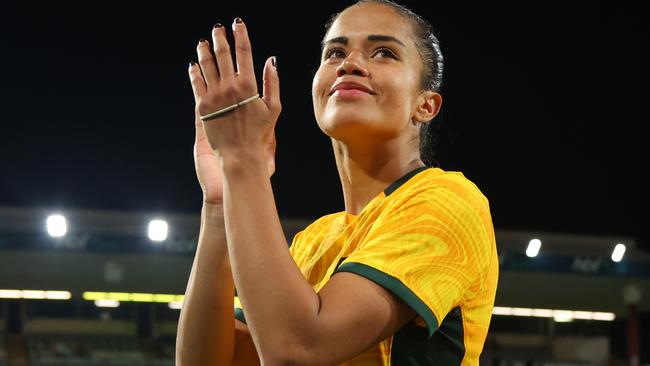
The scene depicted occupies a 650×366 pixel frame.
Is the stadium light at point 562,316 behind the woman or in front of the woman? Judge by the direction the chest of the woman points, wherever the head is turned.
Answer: behind

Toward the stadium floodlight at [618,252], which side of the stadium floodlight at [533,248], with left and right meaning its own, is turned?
left

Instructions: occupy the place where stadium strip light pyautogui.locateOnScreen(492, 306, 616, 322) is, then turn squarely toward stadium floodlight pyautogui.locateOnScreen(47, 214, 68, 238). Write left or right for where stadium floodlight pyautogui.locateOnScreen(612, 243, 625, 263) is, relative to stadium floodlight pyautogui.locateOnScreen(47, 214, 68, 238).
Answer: left

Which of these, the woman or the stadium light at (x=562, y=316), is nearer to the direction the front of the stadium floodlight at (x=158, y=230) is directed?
the woman

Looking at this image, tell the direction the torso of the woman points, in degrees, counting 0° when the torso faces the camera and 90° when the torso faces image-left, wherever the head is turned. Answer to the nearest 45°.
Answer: approximately 45°

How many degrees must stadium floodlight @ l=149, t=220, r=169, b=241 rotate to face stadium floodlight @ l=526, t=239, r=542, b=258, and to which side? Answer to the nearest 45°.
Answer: approximately 90° to its left

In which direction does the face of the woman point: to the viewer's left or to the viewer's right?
to the viewer's left

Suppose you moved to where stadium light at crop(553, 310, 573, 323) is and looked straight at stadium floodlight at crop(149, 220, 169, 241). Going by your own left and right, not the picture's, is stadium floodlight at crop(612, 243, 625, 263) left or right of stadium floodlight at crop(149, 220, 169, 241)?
left

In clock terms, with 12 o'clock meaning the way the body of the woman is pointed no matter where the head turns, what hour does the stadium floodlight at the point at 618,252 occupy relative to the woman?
The stadium floodlight is roughly at 5 o'clock from the woman.

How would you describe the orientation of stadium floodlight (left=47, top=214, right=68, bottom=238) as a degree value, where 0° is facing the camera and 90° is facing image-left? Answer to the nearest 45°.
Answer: approximately 0°

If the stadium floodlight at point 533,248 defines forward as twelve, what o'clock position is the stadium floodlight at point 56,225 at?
the stadium floodlight at point 56,225 is roughly at 2 o'clock from the stadium floodlight at point 533,248.
